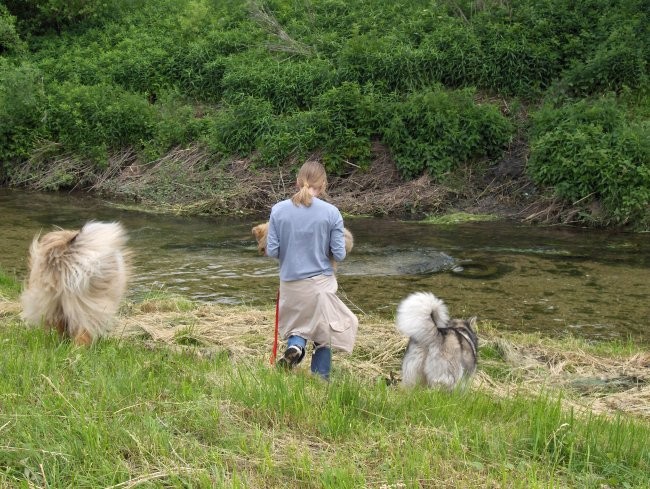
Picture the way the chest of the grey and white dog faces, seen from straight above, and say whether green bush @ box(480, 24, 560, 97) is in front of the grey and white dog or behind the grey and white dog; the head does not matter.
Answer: in front

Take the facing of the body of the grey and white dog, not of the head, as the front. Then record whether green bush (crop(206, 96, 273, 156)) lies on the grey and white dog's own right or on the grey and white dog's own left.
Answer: on the grey and white dog's own left

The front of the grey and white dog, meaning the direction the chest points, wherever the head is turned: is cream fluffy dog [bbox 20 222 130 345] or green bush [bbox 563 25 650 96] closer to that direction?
the green bush

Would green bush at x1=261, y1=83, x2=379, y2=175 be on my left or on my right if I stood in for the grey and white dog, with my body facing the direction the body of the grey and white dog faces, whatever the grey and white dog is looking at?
on my left

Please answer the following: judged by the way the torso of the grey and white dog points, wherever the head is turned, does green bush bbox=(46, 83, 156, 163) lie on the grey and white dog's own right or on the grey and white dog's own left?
on the grey and white dog's own left

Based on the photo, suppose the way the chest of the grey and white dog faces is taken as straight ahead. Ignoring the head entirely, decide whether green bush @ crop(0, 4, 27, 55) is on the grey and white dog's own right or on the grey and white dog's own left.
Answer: on the grey and white dog's own left

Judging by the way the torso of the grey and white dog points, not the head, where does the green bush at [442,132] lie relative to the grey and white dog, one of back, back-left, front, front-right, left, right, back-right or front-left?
front-left

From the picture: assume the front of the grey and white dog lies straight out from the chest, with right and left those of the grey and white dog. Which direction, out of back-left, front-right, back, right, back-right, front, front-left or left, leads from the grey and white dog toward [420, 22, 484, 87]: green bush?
front-left

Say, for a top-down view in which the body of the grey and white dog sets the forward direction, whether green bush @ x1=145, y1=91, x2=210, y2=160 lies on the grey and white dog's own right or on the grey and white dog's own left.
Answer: on the grey and white dog's own left

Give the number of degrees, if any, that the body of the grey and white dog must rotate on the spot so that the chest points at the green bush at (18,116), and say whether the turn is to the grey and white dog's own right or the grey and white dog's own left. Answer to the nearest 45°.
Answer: approximately 90° to the grey and white dog's own left

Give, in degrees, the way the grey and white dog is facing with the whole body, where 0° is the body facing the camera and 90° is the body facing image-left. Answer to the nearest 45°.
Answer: approximately 225°

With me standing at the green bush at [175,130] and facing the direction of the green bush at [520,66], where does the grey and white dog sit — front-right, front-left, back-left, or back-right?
front-right

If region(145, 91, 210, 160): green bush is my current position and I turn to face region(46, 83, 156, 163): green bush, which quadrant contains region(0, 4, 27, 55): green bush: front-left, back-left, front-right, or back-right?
front-right

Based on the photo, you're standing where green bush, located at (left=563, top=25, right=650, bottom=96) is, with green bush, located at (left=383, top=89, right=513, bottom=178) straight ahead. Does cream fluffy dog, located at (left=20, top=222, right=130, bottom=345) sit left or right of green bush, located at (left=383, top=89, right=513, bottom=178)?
left
